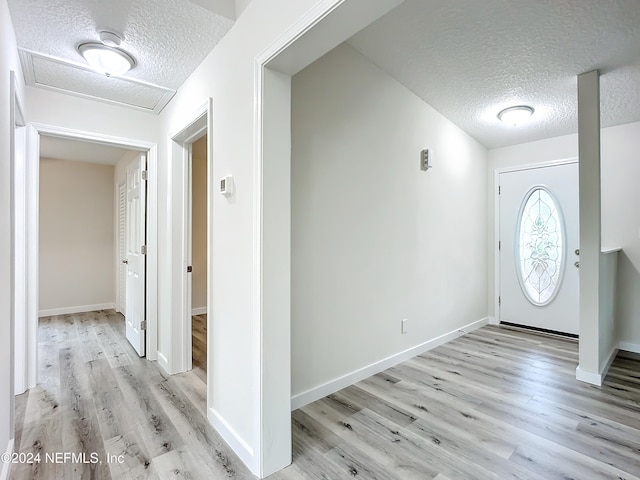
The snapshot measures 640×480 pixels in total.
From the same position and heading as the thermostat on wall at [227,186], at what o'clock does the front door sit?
The front door is roughly at 7 o'clock from the thermostat on wall.

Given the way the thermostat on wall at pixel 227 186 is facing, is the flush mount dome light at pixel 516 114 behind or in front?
behind

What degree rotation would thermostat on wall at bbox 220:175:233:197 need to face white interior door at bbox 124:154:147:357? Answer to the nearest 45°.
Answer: approximately 90° to its right

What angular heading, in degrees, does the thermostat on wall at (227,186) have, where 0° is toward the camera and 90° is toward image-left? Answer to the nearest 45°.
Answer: approximately 45°
